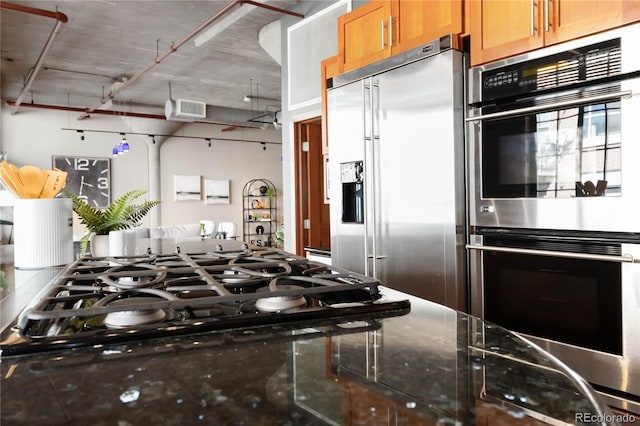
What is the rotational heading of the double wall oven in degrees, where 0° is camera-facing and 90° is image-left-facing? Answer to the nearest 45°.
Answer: approximately 45°

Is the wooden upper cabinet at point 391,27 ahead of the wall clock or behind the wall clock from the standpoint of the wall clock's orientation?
ahead

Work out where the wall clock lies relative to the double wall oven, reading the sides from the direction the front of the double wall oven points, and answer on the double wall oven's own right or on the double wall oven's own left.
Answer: on the double wall oven's own right

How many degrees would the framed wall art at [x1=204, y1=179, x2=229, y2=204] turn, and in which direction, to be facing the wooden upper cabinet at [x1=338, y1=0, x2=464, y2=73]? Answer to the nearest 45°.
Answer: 0° — it already faces it

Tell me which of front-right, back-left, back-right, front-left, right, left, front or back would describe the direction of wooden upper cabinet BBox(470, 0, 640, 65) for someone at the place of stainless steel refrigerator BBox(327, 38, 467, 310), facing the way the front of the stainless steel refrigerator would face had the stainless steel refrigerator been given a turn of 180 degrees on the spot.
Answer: right

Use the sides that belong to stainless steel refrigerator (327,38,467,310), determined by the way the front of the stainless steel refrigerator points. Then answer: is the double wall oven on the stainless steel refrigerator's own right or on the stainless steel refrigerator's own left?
on the stainless steel refrigerator's own left

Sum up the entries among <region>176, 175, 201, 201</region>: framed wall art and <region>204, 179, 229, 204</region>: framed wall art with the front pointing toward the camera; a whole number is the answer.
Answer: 2

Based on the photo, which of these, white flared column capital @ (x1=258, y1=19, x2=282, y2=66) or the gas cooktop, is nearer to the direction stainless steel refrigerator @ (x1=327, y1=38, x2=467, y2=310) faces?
the gas cooktop

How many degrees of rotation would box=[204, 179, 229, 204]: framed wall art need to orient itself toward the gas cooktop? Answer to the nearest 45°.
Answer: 0° — it already faces it

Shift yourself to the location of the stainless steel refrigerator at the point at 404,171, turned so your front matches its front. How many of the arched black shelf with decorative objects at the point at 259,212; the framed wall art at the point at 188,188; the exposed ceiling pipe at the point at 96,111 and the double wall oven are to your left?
1

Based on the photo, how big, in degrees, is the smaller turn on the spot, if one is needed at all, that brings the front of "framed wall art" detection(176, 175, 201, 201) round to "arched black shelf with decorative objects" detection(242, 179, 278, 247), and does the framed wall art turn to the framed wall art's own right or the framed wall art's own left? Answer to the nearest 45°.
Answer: approximately 90° to the framed wall art's own left

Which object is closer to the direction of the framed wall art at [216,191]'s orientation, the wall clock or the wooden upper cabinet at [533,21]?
the wooden upper cabinet

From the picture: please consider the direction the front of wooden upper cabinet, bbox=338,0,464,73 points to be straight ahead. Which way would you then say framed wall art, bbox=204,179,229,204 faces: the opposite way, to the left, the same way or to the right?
to the left

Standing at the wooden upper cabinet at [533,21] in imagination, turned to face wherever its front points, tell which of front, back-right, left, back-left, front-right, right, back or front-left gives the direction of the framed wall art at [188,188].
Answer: right

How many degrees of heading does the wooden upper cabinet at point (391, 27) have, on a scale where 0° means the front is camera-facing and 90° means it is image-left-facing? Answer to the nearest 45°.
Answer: approximately 45°
